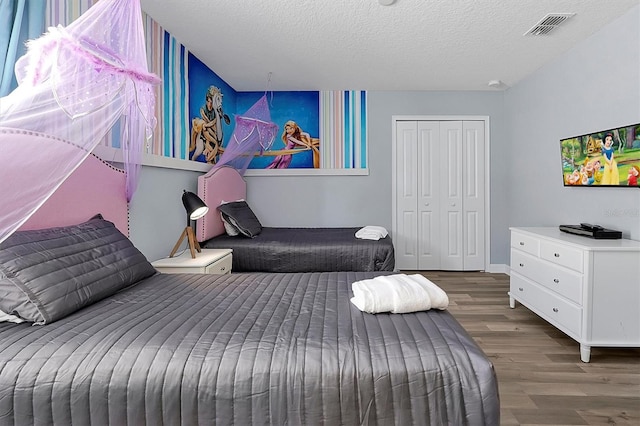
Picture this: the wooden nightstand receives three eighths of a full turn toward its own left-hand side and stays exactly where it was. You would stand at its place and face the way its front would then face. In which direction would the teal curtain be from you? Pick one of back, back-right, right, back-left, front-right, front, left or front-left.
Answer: back-left

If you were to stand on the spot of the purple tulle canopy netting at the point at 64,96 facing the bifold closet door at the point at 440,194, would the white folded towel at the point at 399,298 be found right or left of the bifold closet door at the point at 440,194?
right

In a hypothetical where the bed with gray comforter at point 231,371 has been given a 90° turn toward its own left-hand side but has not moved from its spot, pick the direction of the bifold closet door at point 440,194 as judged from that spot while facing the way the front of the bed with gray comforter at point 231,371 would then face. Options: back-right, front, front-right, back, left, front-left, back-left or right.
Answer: front-right

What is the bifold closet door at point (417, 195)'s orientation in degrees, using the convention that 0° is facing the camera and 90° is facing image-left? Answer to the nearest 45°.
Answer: approximately 0°

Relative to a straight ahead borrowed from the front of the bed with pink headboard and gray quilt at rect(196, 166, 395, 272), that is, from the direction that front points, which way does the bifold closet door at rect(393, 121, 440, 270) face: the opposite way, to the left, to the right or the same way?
to the right

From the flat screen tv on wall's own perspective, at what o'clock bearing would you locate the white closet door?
The white closet door is roughly at 3 o'clock from the flat screen tv on wall.

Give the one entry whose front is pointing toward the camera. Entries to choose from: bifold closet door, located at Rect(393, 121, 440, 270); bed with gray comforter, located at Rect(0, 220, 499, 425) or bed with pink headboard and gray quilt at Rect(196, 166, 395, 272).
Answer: the bifold closet door

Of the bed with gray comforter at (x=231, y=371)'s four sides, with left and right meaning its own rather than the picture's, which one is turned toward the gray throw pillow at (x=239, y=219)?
left

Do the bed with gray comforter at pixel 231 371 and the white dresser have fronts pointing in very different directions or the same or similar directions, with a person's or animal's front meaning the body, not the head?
very different directions

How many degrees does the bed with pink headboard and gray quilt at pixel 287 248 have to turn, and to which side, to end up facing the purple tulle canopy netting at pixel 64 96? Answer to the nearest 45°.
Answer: approximately 90° to its right

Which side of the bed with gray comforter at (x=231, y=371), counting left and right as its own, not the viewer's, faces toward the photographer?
right

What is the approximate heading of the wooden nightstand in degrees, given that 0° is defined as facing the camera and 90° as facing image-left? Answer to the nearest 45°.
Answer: approximately 315°

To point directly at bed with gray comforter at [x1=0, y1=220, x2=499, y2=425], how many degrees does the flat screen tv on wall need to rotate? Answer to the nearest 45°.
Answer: approximately 45° to its left

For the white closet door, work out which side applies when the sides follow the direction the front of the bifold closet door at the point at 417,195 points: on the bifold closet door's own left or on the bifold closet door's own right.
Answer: on the bifold closet door's own left

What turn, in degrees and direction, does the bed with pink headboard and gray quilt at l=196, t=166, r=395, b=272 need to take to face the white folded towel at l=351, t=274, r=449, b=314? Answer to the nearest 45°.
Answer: approximately 90° to its right

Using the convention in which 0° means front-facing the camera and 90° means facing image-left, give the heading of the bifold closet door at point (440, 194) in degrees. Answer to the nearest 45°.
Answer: approximately 0°

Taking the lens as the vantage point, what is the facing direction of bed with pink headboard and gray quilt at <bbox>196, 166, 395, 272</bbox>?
facing to the right of the viewer

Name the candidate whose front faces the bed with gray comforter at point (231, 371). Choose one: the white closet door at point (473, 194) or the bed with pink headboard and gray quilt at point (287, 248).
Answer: the white closet door

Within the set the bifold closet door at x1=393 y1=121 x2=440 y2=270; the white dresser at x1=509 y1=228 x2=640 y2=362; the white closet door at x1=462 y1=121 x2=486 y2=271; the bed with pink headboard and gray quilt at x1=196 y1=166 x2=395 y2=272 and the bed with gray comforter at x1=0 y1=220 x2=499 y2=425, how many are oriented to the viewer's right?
2
